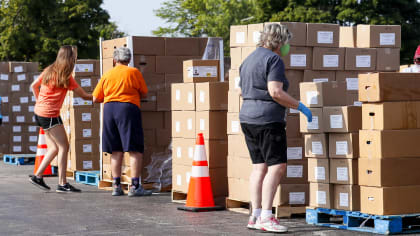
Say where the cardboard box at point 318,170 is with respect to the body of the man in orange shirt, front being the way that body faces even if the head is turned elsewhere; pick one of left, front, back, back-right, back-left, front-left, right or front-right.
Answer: back-right

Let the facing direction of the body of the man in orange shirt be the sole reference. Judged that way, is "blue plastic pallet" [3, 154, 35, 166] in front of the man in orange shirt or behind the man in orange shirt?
in front

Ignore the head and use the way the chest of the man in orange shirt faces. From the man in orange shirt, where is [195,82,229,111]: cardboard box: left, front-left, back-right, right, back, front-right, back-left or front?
back-right

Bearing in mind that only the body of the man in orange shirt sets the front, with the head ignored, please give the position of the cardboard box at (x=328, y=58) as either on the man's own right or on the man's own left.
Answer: on the man's own right

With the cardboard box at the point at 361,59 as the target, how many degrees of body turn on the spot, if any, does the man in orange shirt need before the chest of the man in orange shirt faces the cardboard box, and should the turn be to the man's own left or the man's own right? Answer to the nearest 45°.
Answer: approximately 135° to the man's own right

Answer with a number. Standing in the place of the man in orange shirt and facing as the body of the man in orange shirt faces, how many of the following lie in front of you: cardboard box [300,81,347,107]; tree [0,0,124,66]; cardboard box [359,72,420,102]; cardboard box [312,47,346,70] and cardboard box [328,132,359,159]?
1

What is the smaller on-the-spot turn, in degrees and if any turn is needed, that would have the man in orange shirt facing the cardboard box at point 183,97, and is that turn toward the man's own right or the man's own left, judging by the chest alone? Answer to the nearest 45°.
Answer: approximately 135° to the man's own right

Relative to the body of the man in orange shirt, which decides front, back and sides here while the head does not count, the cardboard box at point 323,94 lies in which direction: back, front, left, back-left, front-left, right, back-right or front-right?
back-right

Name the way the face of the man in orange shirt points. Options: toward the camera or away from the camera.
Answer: away from the camera

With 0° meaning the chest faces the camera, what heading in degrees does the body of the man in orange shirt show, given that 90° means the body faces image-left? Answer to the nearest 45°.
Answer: approximately 180°

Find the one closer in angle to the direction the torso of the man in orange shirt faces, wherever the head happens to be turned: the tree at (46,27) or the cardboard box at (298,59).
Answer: the tree

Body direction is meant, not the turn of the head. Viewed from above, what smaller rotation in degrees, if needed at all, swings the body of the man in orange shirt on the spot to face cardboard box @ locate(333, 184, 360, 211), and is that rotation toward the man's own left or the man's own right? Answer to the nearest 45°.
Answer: approximately 135° to the man's own right

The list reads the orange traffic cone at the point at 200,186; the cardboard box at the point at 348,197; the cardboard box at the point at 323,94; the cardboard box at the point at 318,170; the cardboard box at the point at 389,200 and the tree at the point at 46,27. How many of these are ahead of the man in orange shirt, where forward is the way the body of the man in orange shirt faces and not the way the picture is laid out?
1

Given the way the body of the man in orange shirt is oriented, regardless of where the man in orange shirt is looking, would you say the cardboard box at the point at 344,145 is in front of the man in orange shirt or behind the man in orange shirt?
behind

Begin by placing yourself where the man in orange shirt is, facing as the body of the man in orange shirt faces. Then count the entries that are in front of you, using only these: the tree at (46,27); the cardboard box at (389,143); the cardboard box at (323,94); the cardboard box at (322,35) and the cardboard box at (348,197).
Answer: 1

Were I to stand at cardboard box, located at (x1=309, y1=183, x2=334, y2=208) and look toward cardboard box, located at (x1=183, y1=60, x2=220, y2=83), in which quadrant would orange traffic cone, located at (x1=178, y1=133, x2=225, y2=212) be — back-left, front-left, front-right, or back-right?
front-left
